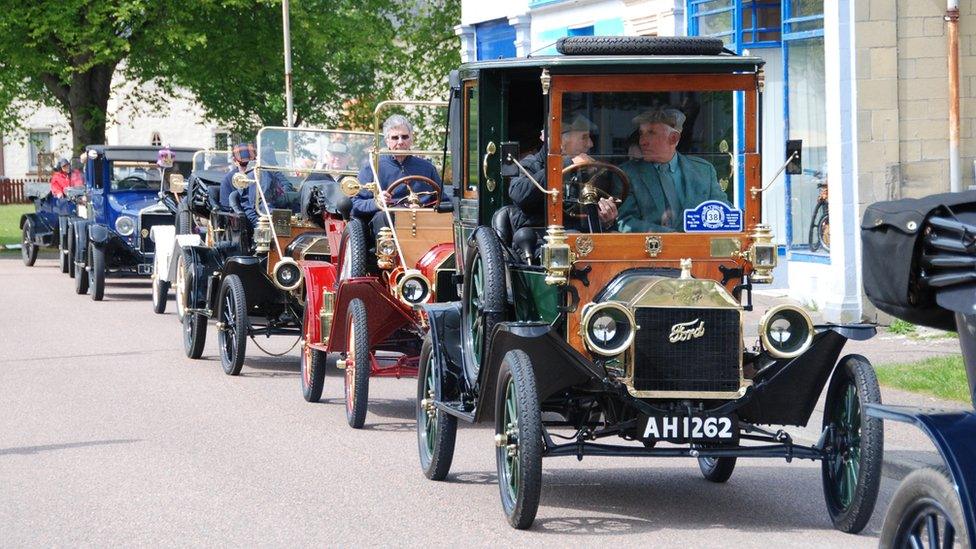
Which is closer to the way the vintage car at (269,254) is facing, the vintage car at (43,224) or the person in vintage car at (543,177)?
the person in vintage car

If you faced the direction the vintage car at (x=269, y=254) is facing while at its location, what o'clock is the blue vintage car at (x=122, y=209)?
The blue vintage car is roughly at 7 o'clock from the vintage car.

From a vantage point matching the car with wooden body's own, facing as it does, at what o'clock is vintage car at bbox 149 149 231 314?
The vintage car is roughly at 5 o'clock from the car with wooden body.

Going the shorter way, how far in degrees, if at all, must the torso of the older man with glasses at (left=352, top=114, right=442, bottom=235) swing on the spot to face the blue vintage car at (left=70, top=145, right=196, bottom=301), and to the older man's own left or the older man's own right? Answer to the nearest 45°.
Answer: approximately 180°

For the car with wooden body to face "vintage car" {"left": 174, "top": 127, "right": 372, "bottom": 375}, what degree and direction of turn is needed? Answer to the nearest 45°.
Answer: approximately 135° to its right

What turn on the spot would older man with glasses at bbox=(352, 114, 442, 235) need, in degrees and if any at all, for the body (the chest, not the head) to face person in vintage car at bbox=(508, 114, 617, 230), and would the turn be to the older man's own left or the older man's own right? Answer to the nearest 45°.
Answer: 0° — they already face them

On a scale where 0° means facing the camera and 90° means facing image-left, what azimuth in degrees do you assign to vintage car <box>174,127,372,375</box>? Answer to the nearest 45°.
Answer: approximately 315°

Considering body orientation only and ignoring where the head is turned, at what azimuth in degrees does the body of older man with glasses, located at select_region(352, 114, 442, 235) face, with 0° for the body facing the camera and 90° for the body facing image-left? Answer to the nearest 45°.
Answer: approximately 0°

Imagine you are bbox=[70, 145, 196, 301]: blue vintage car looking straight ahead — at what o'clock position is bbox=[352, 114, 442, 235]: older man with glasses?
The older man with glasses is roughly at 1 o'clock from the blue vintage car.

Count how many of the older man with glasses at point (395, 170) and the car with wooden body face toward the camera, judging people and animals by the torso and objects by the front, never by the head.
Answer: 2
